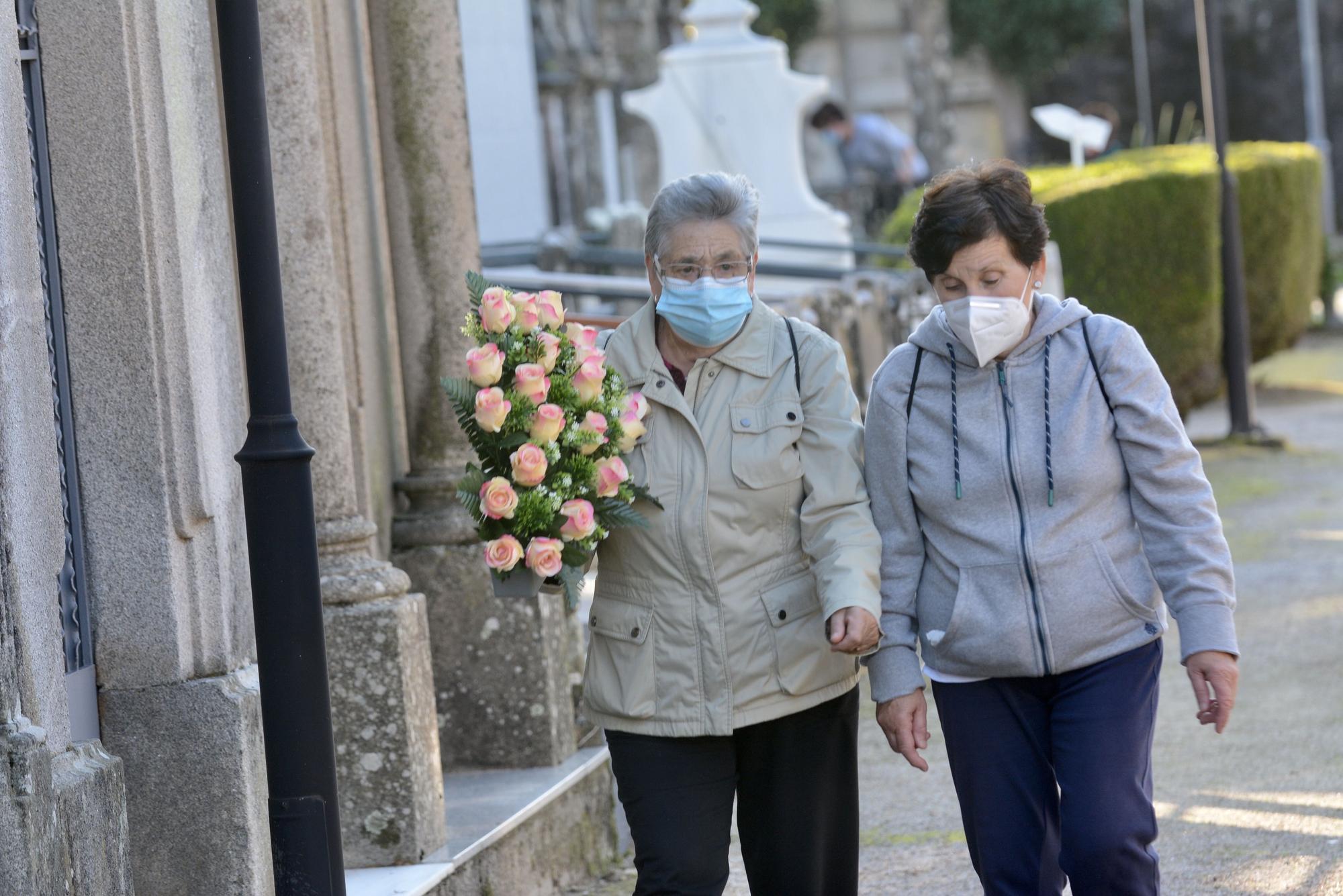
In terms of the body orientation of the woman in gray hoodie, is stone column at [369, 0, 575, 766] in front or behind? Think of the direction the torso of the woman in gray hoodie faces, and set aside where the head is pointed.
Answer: behind

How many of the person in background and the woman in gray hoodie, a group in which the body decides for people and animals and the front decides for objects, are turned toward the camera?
1

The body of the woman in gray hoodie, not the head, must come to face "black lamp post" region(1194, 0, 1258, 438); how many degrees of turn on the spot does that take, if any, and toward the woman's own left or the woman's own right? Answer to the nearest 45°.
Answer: approximately 180°

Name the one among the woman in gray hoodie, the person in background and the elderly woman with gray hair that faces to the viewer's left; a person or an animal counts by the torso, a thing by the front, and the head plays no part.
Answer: the person in background

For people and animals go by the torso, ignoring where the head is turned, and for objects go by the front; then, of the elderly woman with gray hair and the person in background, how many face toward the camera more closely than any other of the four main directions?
1

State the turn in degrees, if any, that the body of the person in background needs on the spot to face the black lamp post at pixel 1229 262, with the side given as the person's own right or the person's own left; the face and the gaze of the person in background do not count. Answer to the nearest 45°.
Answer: approximately 90° to the person's own left

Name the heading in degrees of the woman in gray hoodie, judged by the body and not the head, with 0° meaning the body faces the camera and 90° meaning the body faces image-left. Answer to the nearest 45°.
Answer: approximately 0°

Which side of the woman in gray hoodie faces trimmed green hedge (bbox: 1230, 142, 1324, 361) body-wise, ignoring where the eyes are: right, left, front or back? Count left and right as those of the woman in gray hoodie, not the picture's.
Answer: back

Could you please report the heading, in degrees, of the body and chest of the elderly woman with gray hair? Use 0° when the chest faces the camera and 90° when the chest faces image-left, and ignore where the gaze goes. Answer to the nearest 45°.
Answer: approximately 0°

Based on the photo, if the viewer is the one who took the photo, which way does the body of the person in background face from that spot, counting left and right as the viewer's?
facing to the left of the viewer
